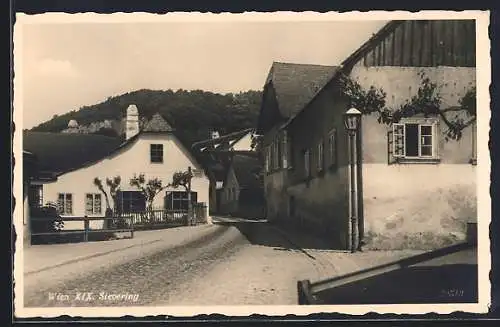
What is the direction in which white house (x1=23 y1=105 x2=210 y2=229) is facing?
toward the camera

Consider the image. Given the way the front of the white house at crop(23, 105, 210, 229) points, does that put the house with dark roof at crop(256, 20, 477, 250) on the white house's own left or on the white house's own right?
on the white house's own left
